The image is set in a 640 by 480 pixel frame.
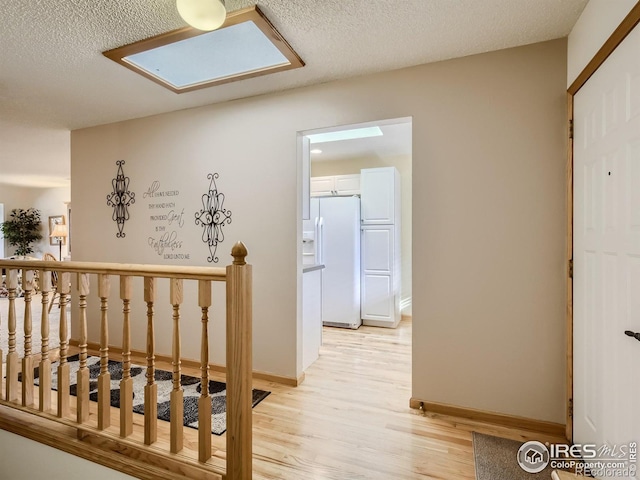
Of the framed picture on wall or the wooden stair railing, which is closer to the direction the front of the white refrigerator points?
the wooden stair railing

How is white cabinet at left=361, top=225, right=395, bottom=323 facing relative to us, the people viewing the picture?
facing the viewer

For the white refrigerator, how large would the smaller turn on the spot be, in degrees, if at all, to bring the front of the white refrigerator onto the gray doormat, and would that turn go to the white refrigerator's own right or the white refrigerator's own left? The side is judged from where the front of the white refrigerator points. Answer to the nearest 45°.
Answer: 0° — it already faces it

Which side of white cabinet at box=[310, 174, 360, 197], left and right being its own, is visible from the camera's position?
front

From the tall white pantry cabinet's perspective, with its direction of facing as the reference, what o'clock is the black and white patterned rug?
The black and white patterned rug is roughly at 1 o'clock from the tall white pantry cabinet.

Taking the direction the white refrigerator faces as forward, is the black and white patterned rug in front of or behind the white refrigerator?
in front

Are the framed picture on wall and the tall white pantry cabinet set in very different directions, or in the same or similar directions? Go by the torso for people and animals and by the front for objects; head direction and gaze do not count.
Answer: same or similar directions

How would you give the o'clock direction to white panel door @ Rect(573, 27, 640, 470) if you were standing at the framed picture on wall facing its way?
The white panel door is roughly at 10 o'clock from the framed picture on wall.

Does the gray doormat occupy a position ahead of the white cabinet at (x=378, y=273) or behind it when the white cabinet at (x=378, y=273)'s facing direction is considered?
ahead

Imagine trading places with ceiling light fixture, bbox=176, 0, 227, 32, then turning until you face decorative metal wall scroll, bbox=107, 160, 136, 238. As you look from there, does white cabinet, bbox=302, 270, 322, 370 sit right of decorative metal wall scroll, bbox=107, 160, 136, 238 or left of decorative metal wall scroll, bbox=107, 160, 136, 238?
right

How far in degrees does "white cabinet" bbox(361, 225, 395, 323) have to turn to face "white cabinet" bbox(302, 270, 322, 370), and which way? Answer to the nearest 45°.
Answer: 0° — it already faces it

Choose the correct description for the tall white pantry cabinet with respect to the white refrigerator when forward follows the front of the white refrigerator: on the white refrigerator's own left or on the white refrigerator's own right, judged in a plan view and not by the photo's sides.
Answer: on the white refrigerator's own left

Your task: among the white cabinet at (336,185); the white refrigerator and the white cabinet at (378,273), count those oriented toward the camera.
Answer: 3

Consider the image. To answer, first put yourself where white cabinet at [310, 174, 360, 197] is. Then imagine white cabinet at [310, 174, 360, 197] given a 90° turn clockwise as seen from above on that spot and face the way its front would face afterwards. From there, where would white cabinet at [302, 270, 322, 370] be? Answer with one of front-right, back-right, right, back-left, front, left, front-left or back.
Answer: left

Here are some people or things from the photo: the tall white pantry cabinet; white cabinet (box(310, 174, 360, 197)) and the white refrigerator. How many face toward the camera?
3

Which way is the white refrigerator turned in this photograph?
toward the camera

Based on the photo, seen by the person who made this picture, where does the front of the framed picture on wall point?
facing the viewer and to the left of the viewer
